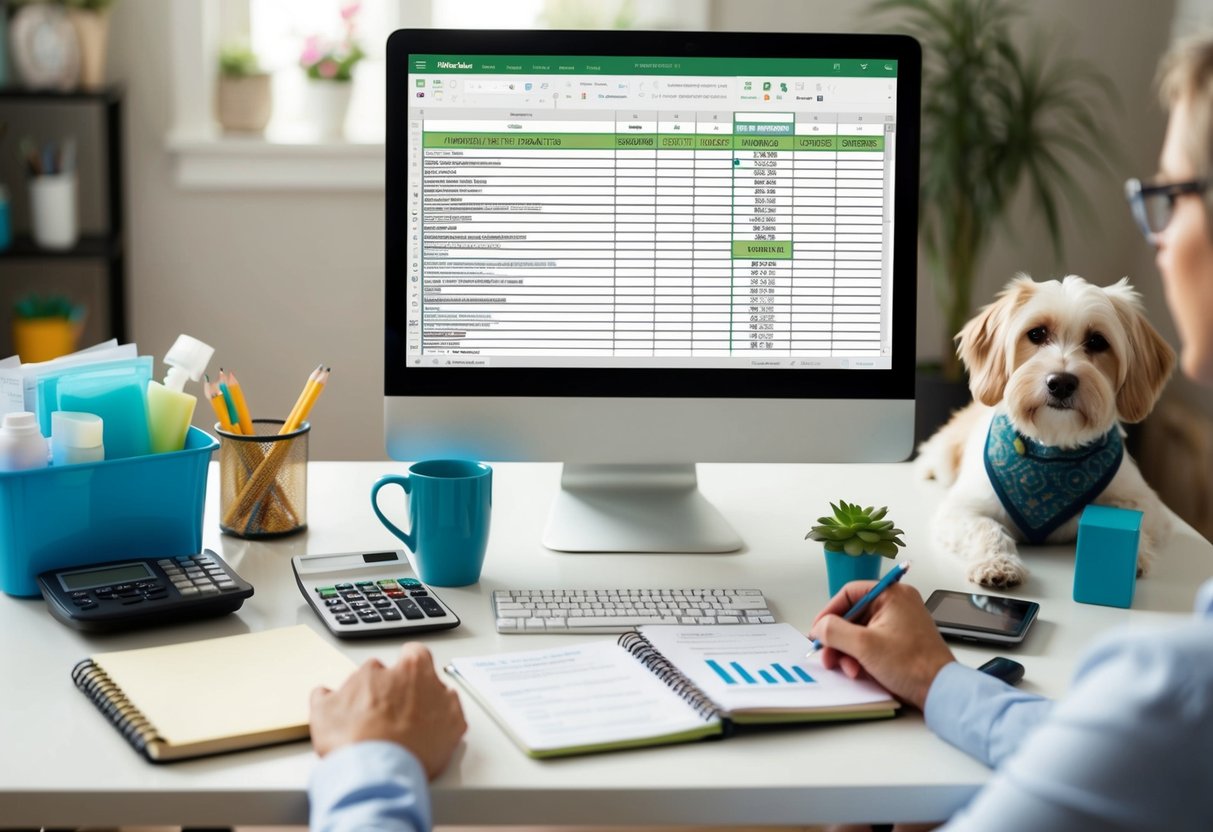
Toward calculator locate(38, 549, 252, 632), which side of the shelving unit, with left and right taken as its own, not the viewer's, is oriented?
front

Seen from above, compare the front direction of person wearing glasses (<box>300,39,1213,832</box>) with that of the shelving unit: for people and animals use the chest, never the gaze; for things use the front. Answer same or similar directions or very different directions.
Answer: very different directions

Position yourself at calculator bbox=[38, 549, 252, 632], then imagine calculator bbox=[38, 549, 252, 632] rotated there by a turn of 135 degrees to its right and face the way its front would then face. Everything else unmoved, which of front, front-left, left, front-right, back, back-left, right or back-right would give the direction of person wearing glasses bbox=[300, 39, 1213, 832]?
back

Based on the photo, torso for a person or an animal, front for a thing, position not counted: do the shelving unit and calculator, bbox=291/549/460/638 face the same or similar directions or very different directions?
same or similar directions

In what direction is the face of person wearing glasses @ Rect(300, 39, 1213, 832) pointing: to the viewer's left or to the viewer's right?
to the viewer's left

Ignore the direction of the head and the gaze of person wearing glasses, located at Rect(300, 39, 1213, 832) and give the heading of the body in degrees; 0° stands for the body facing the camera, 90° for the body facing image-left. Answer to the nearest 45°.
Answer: approximately 135°

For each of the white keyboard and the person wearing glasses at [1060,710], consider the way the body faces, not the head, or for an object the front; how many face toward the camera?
1

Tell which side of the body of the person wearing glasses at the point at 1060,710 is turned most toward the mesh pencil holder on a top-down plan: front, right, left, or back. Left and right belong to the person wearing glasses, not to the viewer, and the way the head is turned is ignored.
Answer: front

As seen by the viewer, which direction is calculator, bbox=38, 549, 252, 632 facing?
toward the camera

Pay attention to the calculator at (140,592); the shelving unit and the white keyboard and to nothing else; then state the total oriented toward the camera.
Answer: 3

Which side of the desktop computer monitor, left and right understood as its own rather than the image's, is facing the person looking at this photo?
front

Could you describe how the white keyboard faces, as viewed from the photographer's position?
facing the viewer

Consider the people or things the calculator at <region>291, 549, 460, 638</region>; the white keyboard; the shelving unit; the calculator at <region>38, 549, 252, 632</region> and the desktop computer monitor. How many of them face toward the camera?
5

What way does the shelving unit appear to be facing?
toward the camera
